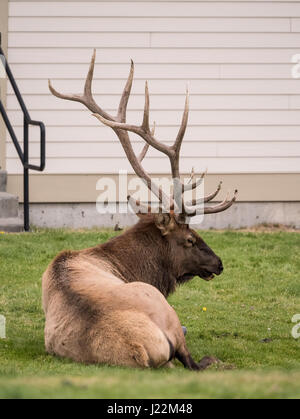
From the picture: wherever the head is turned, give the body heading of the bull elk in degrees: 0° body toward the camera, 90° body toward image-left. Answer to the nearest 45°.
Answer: approximately 225°

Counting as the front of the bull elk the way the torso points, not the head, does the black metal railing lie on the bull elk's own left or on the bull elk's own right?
on the bull elk's own left
